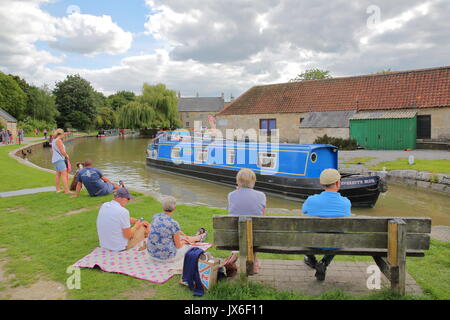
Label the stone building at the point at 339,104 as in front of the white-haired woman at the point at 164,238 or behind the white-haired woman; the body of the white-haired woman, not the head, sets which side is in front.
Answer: in front

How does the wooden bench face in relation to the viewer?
away from the camera

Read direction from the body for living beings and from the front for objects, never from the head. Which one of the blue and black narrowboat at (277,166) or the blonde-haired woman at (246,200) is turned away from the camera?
the blonde-haired woman

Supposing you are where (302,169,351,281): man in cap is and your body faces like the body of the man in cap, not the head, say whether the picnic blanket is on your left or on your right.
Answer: on your left

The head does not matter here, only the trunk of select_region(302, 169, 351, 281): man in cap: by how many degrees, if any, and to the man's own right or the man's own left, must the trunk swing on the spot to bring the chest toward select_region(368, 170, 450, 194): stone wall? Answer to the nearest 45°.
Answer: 0° — they already face it

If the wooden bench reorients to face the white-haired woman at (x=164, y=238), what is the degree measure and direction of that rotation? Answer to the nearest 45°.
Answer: approximately 90° to its left

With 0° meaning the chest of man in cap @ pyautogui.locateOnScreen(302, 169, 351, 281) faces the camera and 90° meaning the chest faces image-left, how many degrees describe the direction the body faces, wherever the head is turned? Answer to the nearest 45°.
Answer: approximately 180°

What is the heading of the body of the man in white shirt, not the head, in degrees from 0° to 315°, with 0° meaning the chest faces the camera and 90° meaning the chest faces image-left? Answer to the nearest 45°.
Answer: approximately 225°

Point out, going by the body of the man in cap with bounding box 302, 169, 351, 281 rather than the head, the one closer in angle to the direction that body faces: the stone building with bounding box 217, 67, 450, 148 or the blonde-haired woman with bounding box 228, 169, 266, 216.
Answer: the stone building

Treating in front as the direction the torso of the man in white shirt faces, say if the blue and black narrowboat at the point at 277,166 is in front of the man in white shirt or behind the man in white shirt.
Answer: in front

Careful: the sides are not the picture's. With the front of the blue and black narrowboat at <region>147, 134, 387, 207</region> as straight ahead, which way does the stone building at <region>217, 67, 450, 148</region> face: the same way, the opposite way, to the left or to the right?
to the right

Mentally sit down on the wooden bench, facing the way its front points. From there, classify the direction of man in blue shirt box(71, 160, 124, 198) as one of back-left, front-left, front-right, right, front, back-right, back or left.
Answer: front-left

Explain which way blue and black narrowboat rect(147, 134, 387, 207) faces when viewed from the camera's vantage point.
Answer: facing the viewer and to the right of the viewer

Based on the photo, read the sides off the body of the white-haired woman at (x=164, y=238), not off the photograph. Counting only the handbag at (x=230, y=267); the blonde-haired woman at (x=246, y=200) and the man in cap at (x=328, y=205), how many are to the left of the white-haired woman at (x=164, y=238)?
0

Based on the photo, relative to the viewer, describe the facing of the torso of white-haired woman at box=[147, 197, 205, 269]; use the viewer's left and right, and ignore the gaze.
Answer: facing away from the viewer and to the right of the viewer

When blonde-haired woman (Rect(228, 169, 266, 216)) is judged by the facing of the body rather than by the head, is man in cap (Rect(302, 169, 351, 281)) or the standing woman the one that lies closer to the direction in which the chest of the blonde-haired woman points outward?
the standing woman

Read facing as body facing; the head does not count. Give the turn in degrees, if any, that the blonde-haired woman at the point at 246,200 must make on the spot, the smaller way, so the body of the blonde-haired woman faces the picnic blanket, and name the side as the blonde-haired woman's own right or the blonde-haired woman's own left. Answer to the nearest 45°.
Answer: approximately 90° to the blonde-haired woman's own left

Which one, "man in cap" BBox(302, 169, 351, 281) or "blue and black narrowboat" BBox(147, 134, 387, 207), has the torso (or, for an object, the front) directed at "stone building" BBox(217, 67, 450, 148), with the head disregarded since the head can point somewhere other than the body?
the man in cap

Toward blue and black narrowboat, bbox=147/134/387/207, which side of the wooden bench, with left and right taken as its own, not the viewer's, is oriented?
front

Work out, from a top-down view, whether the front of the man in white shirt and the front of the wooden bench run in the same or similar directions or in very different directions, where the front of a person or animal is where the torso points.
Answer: same or similar directions

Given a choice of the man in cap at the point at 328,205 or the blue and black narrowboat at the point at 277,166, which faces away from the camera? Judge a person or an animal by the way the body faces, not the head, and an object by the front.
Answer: the man in cap

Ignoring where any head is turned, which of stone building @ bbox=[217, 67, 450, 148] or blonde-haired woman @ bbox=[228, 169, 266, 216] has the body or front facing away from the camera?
the blonde-haired woman

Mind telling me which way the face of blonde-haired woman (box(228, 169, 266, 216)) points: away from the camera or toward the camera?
away from the camera
